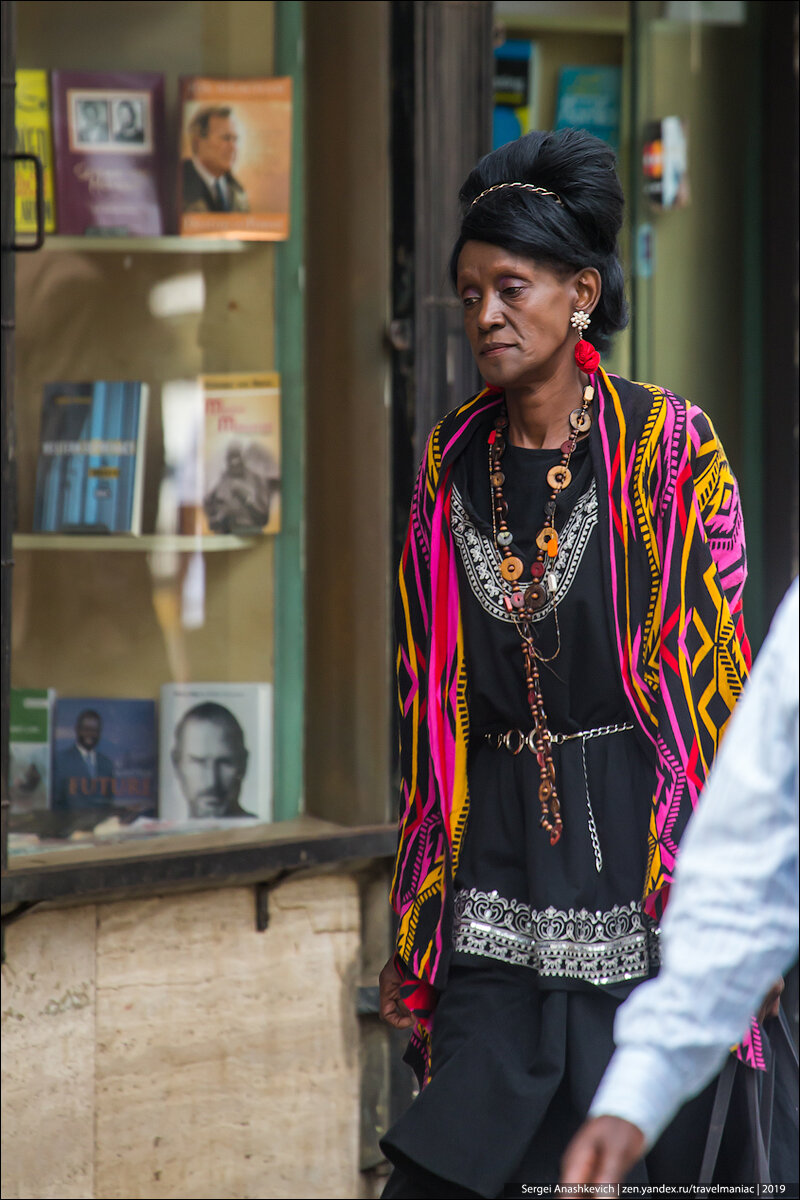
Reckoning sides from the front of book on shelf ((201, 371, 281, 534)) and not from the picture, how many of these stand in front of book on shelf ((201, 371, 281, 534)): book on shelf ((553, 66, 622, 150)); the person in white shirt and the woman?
2

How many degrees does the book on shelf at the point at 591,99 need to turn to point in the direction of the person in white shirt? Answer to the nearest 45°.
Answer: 0° — it already faces them

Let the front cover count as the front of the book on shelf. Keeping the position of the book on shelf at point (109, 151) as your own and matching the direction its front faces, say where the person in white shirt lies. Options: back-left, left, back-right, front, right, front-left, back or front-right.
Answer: front

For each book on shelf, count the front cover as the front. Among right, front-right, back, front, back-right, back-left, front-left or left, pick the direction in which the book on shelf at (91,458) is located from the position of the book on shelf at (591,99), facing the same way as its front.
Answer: front-right

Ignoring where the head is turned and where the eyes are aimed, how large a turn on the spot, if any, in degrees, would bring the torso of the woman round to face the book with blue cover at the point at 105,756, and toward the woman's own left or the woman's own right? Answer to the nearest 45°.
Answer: approximately 90° to the woman's own right

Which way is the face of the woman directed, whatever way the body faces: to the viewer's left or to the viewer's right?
to the viewer's left

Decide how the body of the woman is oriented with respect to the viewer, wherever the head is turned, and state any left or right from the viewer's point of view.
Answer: facing the viewer and to the left of the viewer

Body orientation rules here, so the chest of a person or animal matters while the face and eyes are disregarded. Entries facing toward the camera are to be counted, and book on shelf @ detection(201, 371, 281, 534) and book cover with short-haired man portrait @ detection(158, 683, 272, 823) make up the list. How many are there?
2

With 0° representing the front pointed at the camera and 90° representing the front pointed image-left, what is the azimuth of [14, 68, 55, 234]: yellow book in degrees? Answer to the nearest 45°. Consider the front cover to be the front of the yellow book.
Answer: approximately 0°

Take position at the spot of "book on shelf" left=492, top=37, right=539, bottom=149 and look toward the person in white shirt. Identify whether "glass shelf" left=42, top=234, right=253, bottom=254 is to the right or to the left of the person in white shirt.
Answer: right

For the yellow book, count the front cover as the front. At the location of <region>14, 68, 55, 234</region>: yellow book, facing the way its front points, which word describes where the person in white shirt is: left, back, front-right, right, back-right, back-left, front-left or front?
front

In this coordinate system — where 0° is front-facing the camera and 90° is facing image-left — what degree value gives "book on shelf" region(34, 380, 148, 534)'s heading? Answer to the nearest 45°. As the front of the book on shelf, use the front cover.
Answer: approximately 0°

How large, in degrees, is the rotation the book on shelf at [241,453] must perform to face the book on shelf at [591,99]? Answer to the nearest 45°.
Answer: approximately 135° to its left
